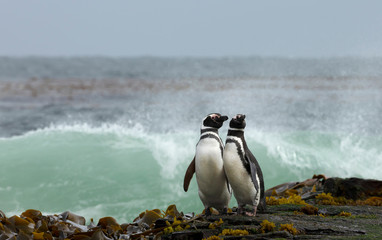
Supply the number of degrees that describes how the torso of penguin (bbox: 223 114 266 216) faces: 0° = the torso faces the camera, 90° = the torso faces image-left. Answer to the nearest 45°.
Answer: approximately 45°

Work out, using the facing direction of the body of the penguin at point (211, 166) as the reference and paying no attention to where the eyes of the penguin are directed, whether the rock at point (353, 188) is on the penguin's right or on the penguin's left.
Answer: on the penguin's left

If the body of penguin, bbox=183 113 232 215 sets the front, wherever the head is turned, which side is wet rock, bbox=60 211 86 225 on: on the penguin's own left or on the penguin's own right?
on the penguin's own right

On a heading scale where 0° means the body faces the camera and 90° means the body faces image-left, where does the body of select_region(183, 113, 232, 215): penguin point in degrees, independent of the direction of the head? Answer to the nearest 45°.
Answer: approximately 0°

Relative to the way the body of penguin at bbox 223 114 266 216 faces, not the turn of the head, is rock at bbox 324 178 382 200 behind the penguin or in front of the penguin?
behind

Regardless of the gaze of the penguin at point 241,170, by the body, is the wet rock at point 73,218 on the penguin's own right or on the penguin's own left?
on the penguin's own right
